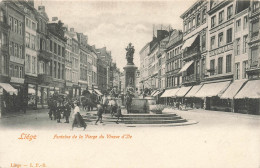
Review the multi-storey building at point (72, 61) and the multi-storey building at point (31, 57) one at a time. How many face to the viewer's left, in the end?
0

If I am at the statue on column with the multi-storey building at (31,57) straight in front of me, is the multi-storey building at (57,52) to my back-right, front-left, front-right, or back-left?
front-right

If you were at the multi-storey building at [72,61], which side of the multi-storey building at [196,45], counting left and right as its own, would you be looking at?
front

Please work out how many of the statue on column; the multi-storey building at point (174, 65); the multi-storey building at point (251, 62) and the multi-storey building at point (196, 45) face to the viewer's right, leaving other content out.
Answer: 0

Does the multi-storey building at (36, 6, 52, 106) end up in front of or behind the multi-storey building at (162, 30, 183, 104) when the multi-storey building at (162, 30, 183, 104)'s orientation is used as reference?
in front

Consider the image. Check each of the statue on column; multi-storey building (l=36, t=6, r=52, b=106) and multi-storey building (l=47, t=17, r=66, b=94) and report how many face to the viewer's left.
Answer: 0

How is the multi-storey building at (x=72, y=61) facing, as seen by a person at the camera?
facing the viewer and to the right of the viewer

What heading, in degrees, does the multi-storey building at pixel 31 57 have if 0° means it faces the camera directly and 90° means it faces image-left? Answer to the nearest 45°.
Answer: approximately 315°

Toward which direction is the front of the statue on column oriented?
toward the camera

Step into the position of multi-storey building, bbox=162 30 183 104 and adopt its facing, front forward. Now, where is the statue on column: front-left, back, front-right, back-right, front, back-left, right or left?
front-left

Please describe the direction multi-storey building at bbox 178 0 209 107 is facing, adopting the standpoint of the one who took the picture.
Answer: facing the viewer and to the left of the viewer

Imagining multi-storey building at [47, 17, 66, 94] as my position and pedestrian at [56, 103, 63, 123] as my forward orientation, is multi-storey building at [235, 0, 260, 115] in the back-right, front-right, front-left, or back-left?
front-left
